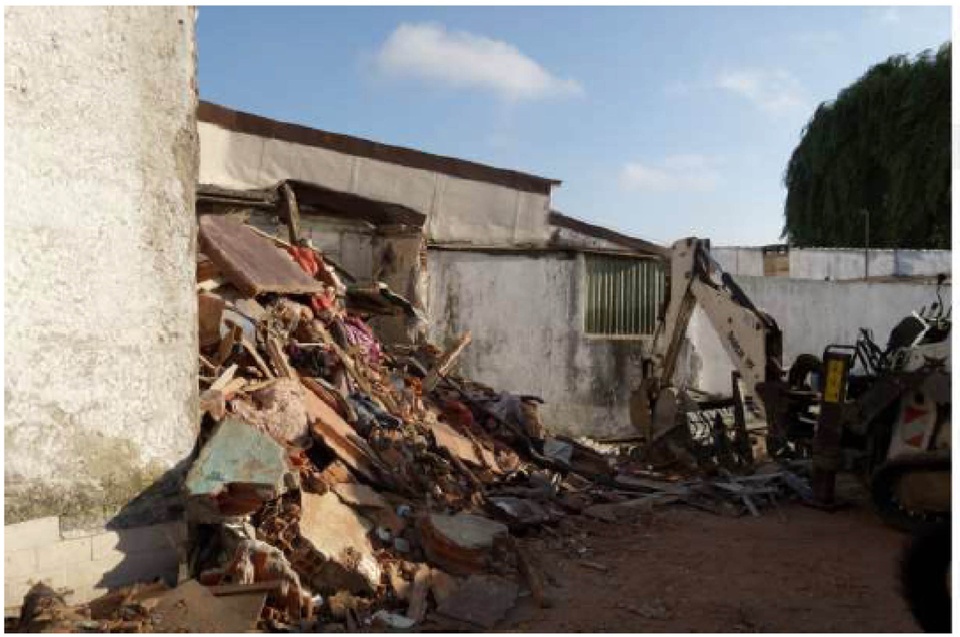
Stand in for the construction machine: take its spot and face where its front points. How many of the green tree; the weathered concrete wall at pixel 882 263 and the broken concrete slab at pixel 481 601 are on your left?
2

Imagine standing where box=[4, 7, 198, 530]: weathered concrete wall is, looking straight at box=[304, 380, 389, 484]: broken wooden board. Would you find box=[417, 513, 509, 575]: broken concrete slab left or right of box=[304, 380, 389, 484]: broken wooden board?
right

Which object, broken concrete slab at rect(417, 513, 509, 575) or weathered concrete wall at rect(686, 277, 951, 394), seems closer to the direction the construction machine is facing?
the weathered concrete wall

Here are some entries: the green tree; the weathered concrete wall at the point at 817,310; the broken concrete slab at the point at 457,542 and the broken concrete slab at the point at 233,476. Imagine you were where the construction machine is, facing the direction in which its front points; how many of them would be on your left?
2

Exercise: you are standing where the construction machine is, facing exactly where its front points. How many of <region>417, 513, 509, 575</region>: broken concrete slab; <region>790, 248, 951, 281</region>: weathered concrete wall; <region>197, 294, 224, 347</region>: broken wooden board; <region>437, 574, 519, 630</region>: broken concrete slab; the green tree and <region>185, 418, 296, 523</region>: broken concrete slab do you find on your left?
2

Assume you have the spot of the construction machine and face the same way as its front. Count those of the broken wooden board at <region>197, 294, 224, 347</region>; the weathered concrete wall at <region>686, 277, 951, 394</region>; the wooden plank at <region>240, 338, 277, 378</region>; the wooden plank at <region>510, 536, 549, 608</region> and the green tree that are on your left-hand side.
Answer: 2

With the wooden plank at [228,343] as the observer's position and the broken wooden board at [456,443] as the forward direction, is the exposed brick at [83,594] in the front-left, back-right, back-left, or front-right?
back-right
